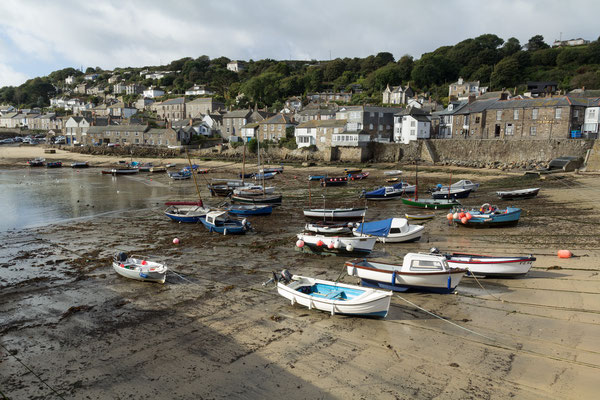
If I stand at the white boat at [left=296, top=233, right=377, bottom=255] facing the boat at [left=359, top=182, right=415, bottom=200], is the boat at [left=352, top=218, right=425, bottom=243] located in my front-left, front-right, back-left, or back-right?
front-right

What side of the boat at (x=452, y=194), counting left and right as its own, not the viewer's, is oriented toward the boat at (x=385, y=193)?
back

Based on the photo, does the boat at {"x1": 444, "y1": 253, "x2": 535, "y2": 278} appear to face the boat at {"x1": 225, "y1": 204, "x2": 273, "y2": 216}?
no

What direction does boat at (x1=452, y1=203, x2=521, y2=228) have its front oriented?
to the viewer's right

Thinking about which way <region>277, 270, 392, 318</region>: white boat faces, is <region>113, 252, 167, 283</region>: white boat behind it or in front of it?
behind

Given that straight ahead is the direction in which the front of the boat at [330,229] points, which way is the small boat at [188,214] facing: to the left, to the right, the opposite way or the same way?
the same way

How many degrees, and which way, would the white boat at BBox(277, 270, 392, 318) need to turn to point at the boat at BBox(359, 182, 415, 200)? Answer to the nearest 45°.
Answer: approximately 135° to its left

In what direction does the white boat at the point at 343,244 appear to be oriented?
to the viewer's right

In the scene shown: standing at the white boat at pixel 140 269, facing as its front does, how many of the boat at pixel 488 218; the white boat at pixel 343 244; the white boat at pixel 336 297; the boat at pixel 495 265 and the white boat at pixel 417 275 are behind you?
0

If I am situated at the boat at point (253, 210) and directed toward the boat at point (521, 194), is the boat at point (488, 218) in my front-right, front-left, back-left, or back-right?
front-right

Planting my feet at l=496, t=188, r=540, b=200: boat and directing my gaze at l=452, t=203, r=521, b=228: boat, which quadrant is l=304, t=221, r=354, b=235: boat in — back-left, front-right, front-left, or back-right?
front-right

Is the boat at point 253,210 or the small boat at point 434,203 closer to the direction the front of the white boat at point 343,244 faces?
the small boat

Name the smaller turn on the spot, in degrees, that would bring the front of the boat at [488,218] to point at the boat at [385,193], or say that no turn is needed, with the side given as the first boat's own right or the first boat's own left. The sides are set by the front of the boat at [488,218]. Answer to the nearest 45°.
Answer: approximately 135° to the first boat's own left

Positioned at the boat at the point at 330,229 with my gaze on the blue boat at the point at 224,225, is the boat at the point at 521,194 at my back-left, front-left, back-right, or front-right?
back-right

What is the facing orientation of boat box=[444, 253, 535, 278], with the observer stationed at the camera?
facing to the right of the viewer
